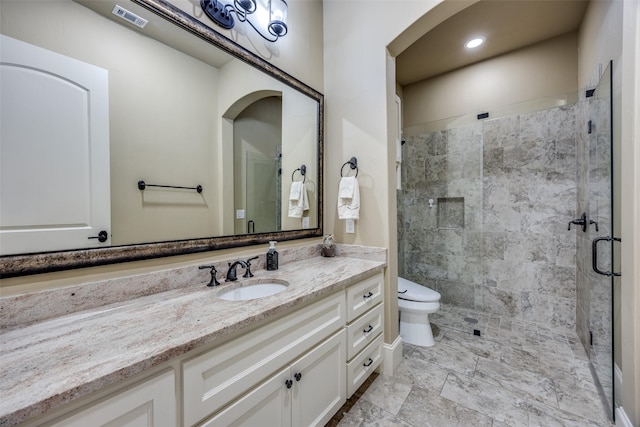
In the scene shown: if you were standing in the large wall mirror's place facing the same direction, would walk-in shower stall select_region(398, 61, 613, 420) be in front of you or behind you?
in front

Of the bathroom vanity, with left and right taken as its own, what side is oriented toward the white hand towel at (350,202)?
left

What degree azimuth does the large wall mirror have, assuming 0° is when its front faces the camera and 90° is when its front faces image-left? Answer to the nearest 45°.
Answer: approximately 315°

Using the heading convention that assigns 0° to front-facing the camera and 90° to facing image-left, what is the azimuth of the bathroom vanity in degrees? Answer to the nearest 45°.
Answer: approximately 315°
